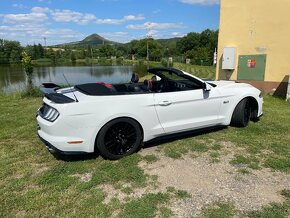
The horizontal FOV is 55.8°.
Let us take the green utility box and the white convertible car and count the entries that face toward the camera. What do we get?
1

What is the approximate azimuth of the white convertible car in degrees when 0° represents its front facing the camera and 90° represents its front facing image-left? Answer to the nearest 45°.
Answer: approximately 225°

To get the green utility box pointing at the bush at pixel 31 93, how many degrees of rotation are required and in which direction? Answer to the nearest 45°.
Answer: approximately 90° to its right

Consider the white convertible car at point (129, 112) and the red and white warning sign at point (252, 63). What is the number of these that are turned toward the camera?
1

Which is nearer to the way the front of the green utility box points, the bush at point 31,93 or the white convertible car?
the white convertible car

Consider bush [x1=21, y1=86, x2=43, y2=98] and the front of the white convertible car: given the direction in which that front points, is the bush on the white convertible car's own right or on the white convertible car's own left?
on the white convertible car's own left

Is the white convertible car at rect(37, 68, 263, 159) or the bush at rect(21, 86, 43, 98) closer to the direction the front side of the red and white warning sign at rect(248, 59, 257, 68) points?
the white convertible car

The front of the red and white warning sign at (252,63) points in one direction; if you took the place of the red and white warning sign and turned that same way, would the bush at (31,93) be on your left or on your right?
on your right

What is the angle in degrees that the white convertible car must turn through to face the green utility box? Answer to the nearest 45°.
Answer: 0° — it already faces it
